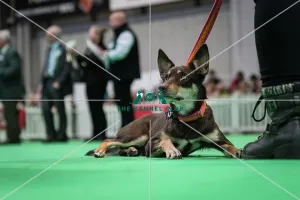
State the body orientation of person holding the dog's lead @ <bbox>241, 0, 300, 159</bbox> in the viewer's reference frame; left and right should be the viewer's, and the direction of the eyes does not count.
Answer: facing to the left of the viewer

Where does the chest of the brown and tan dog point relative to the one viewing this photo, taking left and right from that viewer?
facing the viewer and to the right of the viewer

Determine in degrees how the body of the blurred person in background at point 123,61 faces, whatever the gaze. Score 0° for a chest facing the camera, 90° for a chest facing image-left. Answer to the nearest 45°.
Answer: approximately 90°

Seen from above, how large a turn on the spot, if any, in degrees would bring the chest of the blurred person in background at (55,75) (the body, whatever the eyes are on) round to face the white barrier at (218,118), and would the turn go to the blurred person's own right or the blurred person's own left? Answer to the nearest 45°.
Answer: approximately 135° to the blurred person's own left
